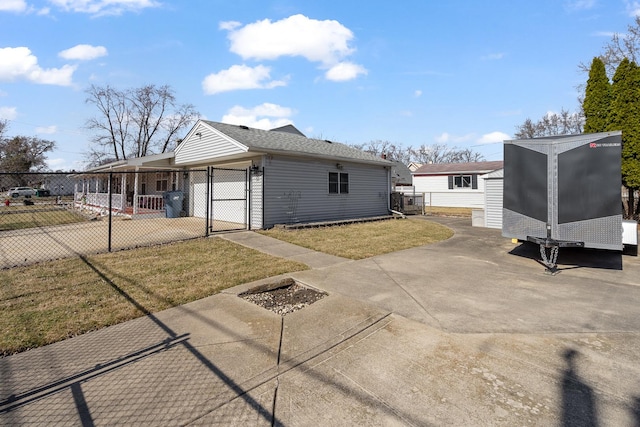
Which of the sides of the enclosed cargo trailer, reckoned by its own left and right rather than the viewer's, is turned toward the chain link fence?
right

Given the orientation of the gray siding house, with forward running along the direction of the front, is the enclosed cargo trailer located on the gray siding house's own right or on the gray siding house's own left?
on the gray siding house's own left

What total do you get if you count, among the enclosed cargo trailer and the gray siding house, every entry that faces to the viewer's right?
0

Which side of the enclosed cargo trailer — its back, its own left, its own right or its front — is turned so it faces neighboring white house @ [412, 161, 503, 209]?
back

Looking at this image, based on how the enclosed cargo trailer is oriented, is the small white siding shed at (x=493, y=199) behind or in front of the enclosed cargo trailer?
behind

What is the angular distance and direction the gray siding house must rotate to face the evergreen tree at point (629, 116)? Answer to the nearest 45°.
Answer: approximately 135° to its left

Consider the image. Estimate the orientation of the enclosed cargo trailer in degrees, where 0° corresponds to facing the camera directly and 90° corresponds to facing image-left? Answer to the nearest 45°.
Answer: approximately 0°

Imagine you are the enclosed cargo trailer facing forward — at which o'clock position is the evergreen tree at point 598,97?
The evergreen tree is roughly at 6 o'clock from the enclosed cargo trailer.

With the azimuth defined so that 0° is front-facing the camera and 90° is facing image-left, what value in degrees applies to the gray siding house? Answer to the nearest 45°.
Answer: approximately 45°
